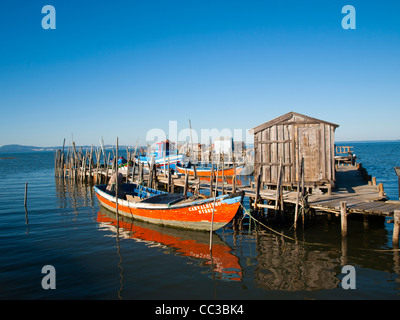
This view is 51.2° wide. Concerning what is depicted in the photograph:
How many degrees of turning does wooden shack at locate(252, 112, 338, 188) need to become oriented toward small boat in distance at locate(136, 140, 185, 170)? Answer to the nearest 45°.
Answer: approximately 135° to its right

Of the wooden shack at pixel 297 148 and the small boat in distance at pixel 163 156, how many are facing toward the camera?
1

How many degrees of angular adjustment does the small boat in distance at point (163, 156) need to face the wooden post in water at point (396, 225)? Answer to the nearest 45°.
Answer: approximately 90° to its right

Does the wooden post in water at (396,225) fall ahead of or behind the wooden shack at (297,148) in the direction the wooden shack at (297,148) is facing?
ahead

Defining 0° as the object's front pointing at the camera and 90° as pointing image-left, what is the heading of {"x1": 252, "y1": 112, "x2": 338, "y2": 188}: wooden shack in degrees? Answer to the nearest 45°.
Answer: approximately 0°

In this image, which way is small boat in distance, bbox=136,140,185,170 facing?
to the viewer's right

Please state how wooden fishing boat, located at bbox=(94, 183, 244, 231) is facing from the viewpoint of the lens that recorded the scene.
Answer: facing the viewer and to the right of the viewer

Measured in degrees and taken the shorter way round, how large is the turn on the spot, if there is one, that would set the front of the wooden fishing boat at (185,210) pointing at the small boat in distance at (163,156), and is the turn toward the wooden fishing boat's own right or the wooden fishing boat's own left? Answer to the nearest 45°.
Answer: approximately 135° to the wooden fishing boat's own left

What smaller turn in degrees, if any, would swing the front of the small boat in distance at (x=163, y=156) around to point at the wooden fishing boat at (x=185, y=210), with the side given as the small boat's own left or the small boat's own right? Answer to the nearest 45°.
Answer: approximately 90° to the small boat's own right

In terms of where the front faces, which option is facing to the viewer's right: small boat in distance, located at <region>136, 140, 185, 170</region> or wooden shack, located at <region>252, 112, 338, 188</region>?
the small boat in distance

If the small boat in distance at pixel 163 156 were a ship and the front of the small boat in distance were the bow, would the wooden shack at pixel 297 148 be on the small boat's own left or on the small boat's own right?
on the small boat's own right

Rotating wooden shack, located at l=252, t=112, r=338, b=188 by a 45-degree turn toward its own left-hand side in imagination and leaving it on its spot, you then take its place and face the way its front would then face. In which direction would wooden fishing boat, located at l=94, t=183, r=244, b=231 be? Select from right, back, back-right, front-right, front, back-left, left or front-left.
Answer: right
